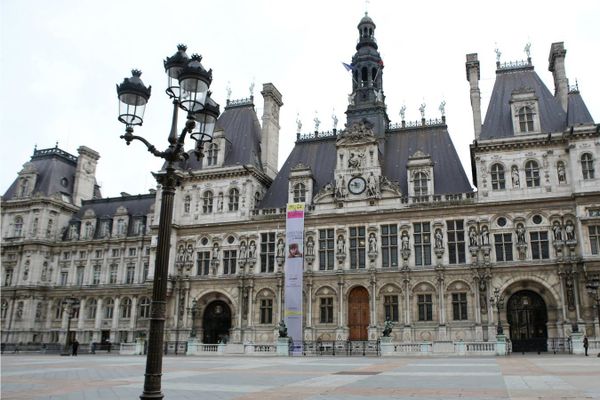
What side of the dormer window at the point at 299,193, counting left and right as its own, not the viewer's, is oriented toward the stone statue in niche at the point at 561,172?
left

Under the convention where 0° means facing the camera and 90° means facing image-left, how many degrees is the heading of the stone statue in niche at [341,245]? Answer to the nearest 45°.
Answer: approximately 0°

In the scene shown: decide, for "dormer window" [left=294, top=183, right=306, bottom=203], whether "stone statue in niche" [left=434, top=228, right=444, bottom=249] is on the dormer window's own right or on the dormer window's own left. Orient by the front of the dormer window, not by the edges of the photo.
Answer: on the dormer window's own left

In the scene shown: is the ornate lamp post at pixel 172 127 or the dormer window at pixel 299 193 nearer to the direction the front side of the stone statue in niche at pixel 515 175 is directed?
the ornate lamp post

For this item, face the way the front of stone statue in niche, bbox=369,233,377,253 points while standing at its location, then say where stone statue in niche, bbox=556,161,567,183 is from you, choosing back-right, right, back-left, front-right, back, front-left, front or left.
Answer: left

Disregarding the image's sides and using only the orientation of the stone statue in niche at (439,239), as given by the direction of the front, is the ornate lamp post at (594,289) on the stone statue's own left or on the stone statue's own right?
on the stone statue's own left

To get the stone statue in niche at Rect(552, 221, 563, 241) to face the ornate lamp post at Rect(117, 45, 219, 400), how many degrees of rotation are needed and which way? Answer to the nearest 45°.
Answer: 0° — it already faces it

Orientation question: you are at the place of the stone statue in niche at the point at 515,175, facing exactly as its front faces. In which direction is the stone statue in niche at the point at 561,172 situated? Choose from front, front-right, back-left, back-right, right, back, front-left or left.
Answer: left

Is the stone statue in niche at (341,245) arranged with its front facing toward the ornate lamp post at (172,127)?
yes

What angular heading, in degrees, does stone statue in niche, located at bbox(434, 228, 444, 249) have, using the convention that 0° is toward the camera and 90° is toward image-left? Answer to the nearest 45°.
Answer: approximately 0°

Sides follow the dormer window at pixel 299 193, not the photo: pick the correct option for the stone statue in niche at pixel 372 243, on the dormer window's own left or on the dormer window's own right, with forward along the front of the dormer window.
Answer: on the dormer window's own left
